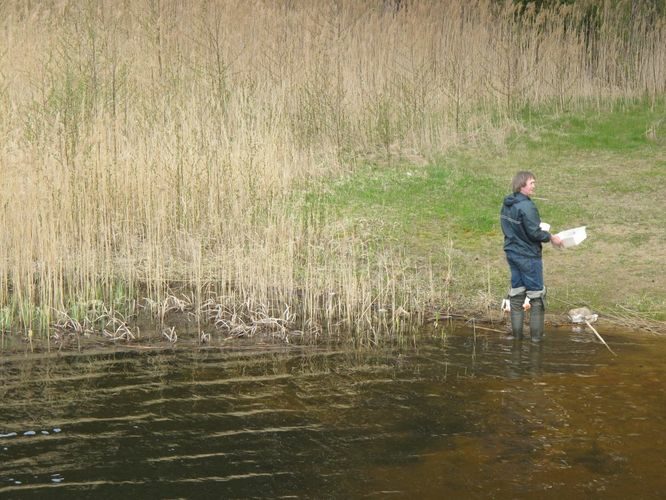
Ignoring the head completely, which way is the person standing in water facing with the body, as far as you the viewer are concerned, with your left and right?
facing away from the viewer and to the right of the viewer

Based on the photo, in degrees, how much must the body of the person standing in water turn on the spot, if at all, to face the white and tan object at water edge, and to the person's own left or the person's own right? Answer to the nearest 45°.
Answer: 0° — they already face it
